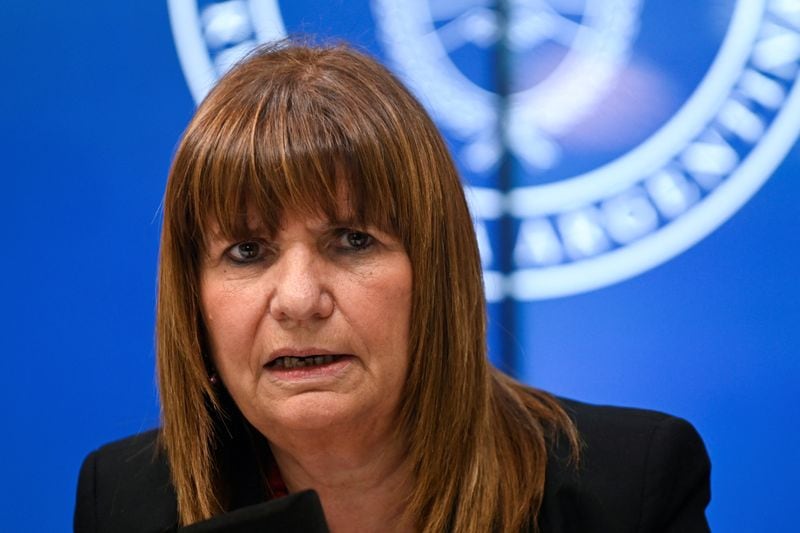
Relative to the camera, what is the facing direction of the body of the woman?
toward the camera

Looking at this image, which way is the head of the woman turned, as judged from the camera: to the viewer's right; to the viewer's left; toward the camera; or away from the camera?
toward the camera
